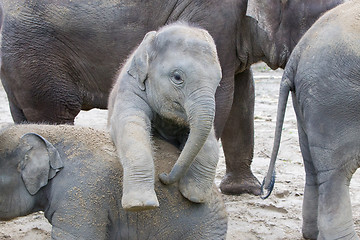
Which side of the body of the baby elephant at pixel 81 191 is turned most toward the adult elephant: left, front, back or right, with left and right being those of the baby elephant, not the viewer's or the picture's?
right

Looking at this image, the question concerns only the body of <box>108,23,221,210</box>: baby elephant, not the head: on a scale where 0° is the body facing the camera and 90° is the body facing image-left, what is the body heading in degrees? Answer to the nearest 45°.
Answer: approximately 315°

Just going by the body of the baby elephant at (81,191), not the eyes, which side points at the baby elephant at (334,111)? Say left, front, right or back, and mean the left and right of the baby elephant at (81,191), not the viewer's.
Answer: back

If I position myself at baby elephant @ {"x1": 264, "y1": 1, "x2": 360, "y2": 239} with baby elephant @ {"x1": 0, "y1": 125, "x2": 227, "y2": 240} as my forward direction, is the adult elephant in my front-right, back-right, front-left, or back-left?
front-right

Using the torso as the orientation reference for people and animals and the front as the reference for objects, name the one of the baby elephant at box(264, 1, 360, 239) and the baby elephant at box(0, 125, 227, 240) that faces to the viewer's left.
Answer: the baby elephant at box(0, 125, 227, 240)

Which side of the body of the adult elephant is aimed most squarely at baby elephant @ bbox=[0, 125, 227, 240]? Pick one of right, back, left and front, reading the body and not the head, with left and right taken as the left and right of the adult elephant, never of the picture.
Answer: right

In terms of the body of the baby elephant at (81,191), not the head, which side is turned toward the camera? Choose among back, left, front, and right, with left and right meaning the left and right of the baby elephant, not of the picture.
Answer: left

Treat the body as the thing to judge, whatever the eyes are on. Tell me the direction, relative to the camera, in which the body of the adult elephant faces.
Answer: to the viewer's right
